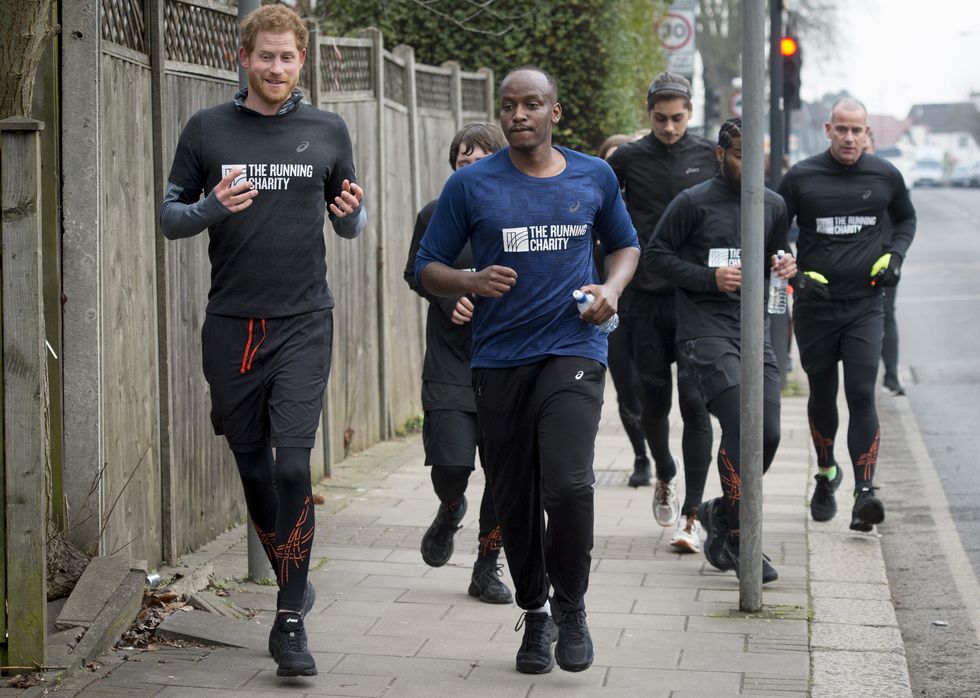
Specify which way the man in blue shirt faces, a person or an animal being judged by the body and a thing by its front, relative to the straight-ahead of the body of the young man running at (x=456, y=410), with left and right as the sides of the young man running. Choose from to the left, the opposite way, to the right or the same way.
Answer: the same way

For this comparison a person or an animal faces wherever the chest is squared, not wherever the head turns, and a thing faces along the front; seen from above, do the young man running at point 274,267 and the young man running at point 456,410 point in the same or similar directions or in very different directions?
same or similar directions

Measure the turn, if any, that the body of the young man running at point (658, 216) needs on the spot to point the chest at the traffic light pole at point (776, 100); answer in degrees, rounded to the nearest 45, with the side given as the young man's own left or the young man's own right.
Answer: approximately 180°

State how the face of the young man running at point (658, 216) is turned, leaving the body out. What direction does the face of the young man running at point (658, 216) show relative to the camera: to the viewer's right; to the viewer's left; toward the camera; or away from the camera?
toward the camera

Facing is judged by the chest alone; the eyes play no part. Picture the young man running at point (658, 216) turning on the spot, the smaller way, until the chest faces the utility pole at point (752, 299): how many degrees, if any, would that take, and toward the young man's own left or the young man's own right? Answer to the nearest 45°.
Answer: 0° — they already face it

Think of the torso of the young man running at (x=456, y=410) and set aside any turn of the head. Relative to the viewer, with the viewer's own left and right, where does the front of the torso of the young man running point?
facing the viewer

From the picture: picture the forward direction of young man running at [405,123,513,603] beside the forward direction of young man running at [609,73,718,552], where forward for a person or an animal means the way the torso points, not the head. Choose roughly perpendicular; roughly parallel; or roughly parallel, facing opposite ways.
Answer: roughly parallel

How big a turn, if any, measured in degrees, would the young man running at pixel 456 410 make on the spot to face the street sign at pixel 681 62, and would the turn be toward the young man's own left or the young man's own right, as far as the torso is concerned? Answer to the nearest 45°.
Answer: approximately 180°

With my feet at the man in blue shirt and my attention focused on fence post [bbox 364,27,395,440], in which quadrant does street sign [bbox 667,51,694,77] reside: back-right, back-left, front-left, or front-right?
front-right

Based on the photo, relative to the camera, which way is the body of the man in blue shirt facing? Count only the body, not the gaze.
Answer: toward the camera

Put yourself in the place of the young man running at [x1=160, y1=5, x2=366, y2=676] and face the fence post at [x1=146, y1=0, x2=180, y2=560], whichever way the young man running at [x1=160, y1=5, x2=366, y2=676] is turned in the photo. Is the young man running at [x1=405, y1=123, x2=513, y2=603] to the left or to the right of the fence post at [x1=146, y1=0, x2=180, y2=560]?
right

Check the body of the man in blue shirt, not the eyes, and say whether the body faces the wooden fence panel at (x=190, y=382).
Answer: no

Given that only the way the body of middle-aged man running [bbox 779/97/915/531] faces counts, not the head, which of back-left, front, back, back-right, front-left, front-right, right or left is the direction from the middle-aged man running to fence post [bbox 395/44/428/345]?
back-right

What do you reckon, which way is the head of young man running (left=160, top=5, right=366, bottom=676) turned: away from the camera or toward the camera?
toward the camera

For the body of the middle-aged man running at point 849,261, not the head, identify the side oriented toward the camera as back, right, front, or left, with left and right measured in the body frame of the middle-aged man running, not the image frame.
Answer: front

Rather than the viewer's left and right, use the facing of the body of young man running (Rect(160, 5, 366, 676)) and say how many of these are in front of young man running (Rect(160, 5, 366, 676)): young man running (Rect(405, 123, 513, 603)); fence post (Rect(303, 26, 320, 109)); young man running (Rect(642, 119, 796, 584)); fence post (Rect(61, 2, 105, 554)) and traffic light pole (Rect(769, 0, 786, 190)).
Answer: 0

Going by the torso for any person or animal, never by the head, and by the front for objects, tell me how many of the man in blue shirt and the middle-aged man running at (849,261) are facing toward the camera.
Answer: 2

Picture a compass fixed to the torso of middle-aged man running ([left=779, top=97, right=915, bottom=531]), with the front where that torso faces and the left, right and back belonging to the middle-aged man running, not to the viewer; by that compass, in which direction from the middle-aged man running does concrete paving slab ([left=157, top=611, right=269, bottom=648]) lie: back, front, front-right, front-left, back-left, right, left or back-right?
front-right

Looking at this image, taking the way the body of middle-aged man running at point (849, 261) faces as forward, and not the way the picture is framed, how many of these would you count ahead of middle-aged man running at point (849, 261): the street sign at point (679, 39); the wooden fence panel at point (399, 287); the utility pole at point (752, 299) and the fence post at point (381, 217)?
1

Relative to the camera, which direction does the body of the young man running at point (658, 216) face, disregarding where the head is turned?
toward the camera

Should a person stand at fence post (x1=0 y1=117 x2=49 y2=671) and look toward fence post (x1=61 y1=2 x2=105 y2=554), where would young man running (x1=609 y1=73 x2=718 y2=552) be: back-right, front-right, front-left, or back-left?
front-right

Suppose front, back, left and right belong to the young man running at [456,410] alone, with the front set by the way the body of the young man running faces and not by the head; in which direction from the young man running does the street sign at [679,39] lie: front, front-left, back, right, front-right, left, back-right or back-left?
back
